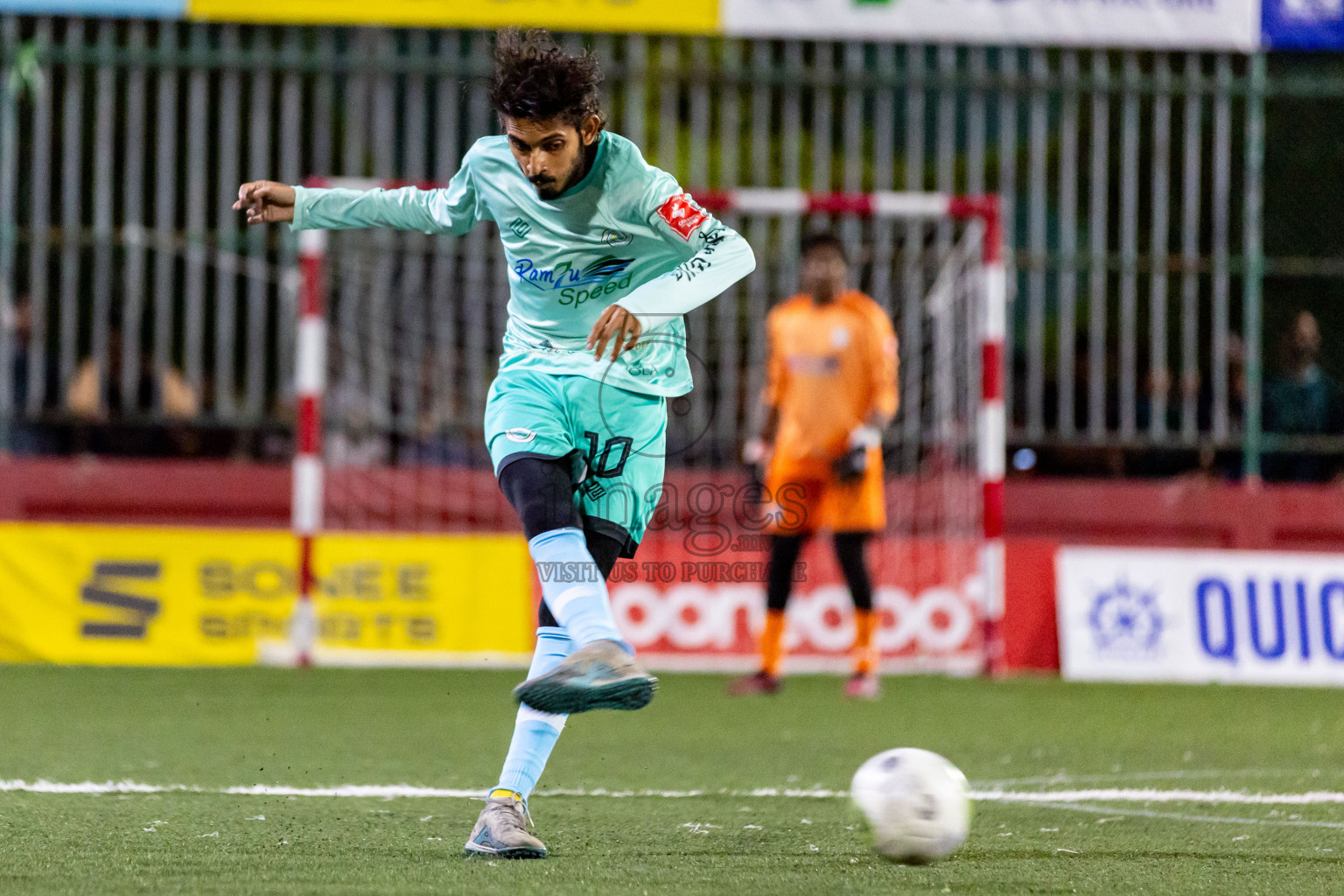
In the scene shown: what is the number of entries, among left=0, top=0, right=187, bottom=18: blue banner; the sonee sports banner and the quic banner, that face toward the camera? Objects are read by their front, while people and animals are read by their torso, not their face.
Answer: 3

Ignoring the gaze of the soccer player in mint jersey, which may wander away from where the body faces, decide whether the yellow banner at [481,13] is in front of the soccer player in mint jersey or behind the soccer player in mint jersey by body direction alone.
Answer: behind

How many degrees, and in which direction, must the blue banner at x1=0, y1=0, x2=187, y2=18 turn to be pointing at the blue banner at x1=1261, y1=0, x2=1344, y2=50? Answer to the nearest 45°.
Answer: approximately 90° to its left

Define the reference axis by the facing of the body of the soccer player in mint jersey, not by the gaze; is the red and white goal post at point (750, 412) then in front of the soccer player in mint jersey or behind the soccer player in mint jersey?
behind

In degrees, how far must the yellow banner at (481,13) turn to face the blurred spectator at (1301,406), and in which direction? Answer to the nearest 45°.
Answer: approximately 90° to its left

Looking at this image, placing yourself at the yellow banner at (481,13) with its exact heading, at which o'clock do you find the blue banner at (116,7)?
The blue banner is roughly at 3 o'clock from the yellow banner.

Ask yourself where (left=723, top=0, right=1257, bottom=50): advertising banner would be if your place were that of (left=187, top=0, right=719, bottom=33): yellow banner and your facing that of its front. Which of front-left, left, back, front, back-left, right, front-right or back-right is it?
left

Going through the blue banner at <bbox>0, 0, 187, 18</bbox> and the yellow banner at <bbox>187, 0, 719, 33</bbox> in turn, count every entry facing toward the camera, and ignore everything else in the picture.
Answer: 2

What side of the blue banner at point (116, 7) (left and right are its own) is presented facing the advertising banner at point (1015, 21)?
left

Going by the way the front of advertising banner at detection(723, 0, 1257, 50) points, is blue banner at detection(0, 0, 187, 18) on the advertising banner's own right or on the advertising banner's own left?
on the advertising banner's own right

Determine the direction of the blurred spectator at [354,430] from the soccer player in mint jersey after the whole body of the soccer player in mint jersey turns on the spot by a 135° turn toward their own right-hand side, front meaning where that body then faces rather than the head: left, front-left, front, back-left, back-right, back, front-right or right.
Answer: front-right
